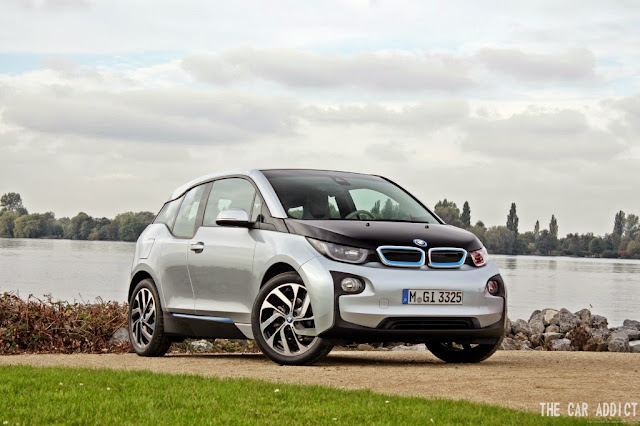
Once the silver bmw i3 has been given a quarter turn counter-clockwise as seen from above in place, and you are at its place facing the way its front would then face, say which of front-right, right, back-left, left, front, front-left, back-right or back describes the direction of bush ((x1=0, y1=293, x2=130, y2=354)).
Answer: left

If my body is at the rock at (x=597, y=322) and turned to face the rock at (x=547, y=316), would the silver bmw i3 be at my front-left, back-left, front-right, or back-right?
front-left

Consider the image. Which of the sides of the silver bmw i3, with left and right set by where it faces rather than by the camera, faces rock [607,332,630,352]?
left

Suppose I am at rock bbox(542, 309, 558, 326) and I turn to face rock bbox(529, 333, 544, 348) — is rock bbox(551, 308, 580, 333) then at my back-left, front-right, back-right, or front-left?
front-left

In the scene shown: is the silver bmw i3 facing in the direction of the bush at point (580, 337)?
no

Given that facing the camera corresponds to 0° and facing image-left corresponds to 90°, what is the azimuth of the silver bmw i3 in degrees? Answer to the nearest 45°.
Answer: approximately 315°

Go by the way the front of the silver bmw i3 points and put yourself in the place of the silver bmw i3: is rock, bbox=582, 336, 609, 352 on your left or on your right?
on your left

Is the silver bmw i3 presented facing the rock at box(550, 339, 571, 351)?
no

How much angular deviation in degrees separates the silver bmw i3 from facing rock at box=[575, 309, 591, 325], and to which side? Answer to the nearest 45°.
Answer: approximately 90° to its left

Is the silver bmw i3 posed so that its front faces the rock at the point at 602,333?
no

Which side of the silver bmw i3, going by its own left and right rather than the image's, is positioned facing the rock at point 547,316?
left

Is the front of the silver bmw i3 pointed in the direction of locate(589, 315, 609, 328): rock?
no
